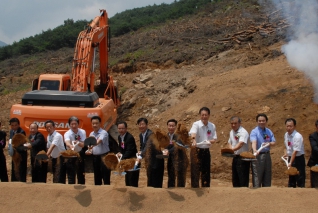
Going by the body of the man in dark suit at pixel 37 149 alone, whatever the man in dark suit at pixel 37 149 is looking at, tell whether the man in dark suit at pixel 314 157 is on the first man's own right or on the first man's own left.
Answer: on the first man's own left

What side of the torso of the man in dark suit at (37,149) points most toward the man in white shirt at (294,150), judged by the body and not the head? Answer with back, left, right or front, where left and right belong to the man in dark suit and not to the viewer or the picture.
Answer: left

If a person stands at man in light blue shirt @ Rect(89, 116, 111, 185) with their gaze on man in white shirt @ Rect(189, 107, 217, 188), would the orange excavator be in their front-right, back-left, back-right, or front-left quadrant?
back-left

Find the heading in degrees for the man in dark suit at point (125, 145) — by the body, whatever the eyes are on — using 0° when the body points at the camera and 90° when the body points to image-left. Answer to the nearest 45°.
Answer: approximately 45°

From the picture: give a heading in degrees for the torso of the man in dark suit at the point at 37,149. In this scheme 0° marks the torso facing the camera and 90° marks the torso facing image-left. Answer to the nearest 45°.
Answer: approximately 45°

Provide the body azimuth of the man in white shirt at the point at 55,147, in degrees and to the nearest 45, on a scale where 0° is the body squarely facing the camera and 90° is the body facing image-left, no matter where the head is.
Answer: approximately 45°

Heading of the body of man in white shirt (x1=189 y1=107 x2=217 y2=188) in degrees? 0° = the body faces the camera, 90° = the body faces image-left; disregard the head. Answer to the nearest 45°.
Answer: approximately 0°

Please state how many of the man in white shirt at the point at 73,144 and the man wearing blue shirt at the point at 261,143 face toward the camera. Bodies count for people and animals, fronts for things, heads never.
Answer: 2

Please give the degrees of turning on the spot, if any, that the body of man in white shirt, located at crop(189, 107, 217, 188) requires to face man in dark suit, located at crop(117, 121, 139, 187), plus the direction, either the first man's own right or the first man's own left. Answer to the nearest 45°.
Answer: approximately 90° to the first man's own right

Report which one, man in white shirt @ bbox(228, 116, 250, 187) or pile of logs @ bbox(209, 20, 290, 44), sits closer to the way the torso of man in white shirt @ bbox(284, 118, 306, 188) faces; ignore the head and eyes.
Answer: the man in white shirt

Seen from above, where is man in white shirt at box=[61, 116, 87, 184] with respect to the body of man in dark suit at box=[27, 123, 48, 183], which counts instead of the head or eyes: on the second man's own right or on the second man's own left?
on the second man's own left
